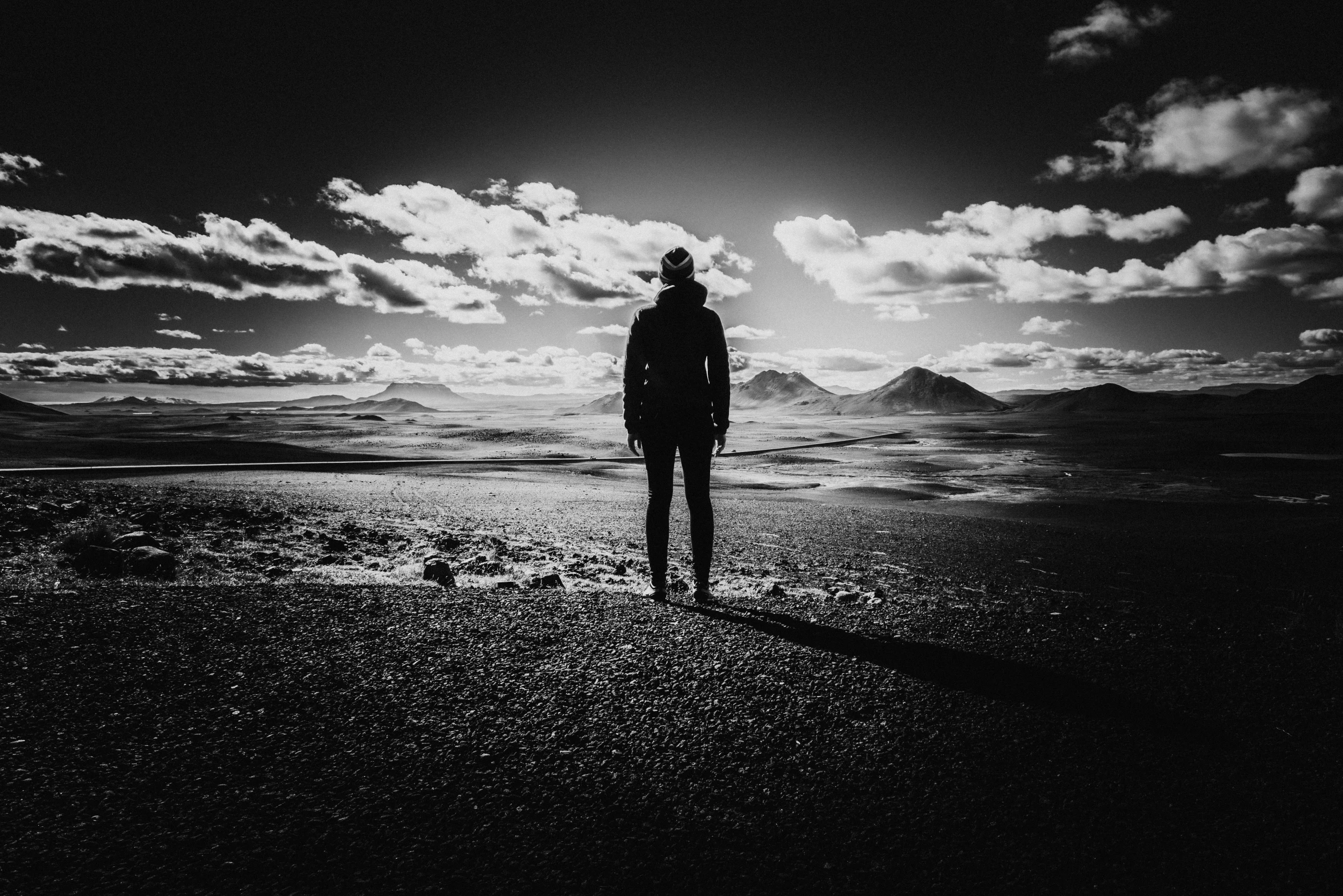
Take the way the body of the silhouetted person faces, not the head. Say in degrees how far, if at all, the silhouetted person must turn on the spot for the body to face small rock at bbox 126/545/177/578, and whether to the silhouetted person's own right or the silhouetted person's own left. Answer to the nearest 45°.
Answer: approximately 90° to the silhouetted person's own left

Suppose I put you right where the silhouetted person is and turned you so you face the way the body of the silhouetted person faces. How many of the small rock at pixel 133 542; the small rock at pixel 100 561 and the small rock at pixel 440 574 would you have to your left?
3

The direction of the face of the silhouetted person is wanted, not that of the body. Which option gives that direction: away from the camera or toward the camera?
away from the camera

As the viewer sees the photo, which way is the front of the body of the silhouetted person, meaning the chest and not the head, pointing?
away from the camera

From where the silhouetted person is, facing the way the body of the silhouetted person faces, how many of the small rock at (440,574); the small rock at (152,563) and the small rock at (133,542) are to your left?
3

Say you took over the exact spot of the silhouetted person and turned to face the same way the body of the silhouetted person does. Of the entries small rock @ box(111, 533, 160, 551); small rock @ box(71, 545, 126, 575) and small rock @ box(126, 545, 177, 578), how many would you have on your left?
3

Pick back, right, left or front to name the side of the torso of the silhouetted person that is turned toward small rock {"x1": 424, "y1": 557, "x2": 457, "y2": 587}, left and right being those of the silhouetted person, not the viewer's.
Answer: left

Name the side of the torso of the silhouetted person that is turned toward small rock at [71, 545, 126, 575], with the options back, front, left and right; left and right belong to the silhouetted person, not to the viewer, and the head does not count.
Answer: left

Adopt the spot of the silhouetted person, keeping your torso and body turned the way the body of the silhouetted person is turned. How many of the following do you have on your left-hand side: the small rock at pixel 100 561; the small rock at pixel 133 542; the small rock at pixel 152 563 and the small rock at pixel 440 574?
4
